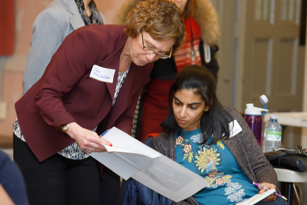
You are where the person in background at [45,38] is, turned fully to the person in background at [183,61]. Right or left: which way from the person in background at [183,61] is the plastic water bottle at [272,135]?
right

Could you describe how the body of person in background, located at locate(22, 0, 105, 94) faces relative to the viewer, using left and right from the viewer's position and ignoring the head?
facing the viewer and to the right of the viewer

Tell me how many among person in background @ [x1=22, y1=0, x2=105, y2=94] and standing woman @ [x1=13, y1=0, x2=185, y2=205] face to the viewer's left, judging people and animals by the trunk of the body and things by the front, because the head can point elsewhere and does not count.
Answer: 0

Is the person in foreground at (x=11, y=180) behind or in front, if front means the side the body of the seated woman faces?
in front

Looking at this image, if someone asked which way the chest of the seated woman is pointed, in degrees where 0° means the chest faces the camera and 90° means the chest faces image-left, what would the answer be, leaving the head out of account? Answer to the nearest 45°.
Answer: approximately 45°

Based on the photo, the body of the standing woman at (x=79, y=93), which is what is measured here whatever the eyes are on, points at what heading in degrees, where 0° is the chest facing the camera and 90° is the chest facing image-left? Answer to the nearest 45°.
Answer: approximately 315°

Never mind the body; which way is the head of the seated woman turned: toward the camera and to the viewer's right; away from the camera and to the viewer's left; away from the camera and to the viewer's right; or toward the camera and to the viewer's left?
toward the camera and to the viewer's left

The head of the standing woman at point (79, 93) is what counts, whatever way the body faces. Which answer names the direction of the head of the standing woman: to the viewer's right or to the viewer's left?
to the viewer's right
